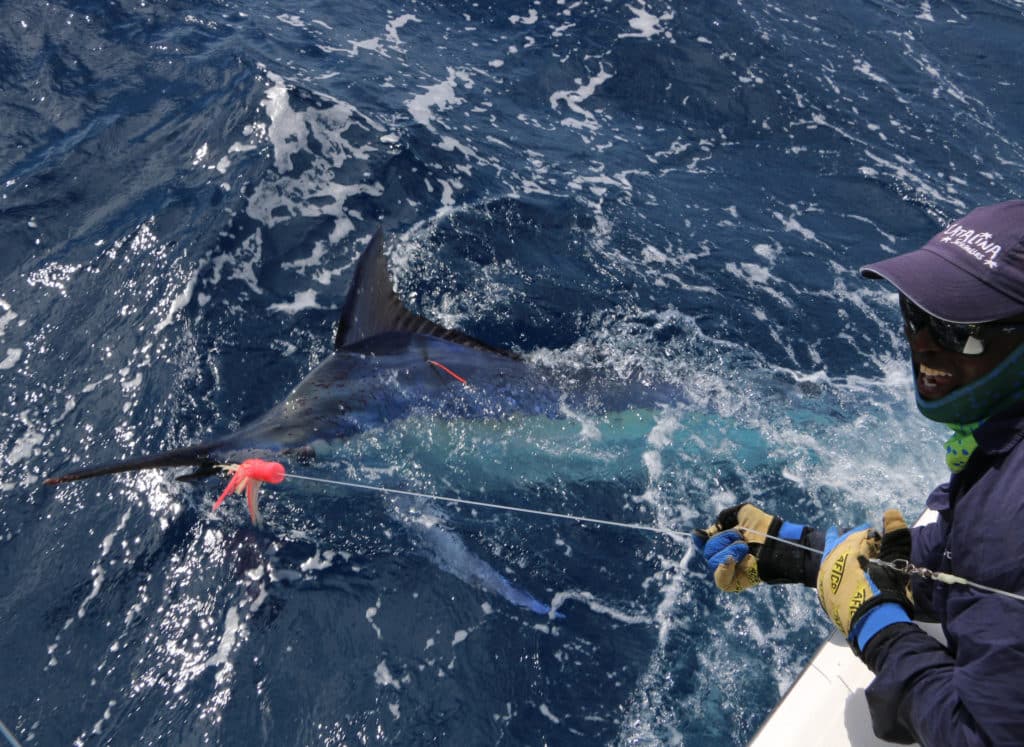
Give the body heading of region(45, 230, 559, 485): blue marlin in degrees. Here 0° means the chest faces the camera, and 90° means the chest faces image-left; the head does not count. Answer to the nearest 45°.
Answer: approximately 90°

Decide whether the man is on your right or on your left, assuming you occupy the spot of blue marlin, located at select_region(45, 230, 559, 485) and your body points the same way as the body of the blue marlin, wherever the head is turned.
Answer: on your left
